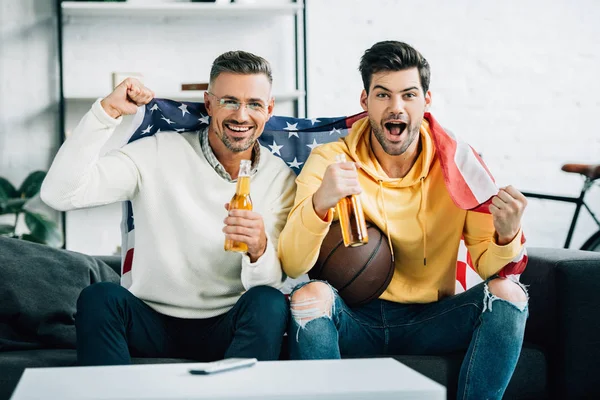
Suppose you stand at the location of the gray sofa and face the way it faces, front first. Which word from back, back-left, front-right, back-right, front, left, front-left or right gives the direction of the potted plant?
back-right

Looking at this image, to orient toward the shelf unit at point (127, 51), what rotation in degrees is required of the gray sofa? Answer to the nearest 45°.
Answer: approximately 135° to its right

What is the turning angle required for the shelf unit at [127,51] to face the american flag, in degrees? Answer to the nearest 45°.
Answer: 0° — it already faces it

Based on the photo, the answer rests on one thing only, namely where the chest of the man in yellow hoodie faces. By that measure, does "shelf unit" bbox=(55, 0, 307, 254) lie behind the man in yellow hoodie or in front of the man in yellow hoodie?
behind

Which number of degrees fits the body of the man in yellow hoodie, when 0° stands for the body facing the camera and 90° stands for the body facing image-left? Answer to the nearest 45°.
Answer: approximately 0°

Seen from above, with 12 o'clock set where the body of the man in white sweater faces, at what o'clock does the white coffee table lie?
The white coffee table is roughly at 12 o'clock from the man in white sweater.
